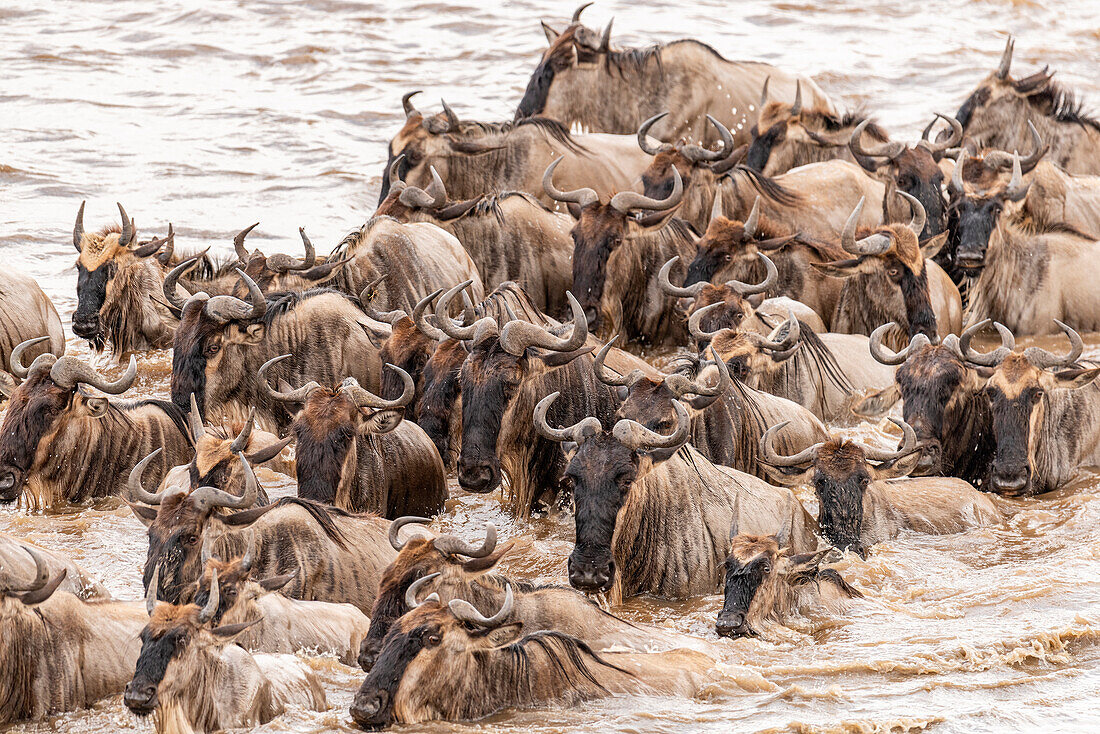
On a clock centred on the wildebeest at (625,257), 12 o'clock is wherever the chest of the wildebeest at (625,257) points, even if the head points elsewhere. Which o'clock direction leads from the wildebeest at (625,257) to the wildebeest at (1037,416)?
the wildebeest at (1037,416) is roughly at 9 o'clock from the wildebeest at (625,257).

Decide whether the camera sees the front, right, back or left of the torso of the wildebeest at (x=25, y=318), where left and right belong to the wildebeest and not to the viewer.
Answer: left

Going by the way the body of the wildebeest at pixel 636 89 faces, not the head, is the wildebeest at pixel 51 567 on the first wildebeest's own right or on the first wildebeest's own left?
on the first wildebeest's own left

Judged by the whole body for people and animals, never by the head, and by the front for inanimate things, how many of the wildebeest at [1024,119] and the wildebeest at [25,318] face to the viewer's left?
2

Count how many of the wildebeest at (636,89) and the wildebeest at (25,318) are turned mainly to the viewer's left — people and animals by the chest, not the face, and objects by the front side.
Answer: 2

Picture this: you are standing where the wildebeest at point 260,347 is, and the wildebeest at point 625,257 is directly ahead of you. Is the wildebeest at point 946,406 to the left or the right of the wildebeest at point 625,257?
right
